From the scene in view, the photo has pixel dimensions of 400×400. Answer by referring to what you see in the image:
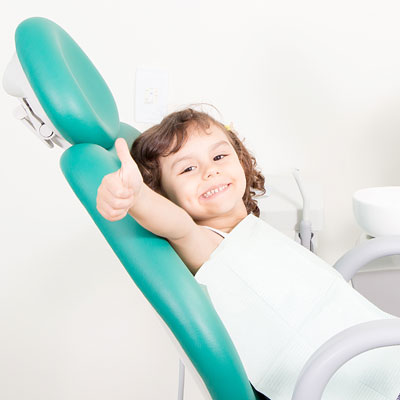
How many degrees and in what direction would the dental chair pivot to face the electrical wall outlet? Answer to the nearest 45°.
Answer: approximately 90° to its left

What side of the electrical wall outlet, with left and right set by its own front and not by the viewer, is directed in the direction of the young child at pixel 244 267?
front

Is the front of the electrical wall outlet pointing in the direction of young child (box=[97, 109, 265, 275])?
yes

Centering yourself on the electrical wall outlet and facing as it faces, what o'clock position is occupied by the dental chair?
The dental chair is roughly at 12 o'clock from the electrical wall outlet.

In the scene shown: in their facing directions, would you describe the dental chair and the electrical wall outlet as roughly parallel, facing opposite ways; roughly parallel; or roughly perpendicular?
roughly perpendicular

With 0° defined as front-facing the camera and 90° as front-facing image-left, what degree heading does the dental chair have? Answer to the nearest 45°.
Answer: approximately 270°

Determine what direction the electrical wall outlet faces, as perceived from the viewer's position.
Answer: facing the viewer
